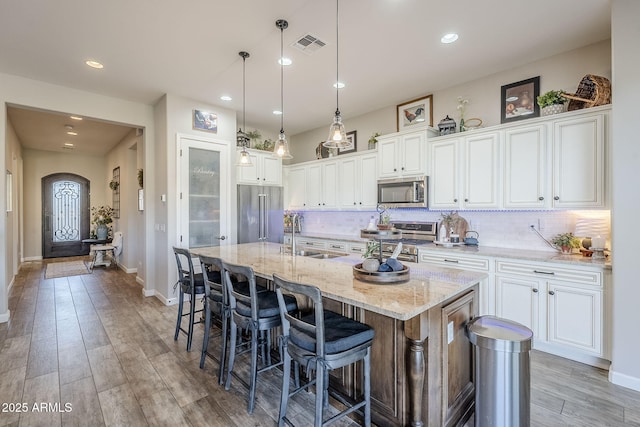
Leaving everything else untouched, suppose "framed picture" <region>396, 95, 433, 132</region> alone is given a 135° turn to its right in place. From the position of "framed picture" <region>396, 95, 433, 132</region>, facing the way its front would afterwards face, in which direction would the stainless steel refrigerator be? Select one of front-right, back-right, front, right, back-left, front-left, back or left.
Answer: left

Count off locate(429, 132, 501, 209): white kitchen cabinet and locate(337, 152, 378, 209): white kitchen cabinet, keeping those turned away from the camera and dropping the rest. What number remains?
0

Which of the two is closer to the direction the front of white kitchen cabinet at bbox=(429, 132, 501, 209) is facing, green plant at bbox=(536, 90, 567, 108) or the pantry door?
the pantry door

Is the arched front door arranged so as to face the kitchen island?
yes

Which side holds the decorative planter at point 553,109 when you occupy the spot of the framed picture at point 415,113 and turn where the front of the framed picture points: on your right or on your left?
on your left

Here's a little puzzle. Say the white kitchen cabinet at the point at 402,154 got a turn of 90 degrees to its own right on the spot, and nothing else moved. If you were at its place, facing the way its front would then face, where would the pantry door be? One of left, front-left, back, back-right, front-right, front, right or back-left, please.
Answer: front-left

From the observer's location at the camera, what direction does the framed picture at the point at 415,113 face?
facing the viewer and to the left of the viewer

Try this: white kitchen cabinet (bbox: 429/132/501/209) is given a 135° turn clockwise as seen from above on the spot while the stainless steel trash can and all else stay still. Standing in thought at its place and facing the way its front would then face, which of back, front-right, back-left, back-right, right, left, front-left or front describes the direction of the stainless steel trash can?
back
